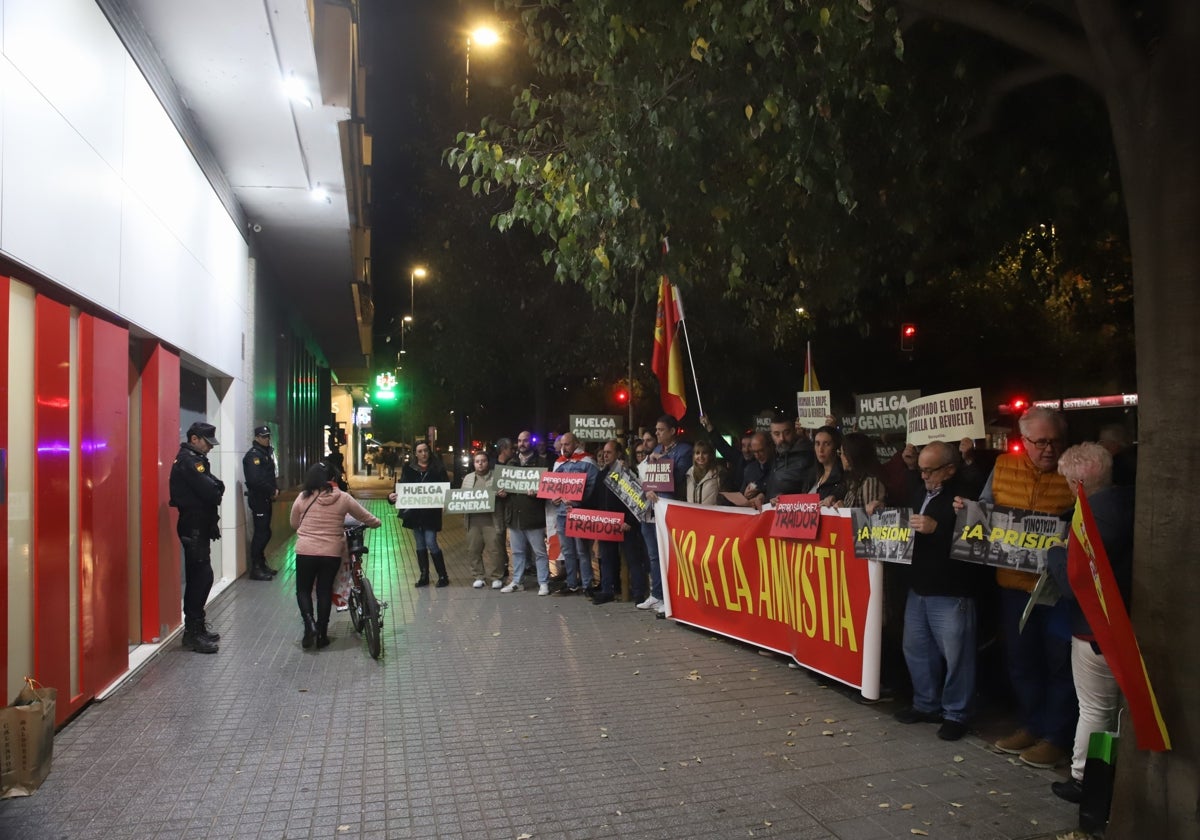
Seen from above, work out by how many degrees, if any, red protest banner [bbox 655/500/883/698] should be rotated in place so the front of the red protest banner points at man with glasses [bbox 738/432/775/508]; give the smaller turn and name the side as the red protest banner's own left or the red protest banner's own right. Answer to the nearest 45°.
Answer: approximately 135° to the red protest banner's own right

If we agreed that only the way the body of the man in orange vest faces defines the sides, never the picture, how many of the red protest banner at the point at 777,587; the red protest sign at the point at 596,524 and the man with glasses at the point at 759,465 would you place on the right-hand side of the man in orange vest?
3

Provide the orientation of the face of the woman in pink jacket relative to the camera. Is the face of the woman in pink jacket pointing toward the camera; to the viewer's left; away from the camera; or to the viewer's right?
away from the camera

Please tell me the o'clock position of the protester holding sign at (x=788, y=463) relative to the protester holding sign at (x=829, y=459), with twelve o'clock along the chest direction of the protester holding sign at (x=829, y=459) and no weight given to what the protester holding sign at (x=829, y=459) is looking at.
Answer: the protester holding sign at (x=788, y=463) is roughly at 4 o'clock from the protester holding sign at (x=829, y=459).

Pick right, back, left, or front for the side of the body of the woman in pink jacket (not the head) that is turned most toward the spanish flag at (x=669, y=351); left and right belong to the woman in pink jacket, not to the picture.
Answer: right

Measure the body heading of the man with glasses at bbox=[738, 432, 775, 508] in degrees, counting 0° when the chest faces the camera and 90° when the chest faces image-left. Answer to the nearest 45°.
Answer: approximately 45°

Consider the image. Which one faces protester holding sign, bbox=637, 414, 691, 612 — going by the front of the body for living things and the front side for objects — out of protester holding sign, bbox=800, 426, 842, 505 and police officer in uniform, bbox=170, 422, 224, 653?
the police officer in uniform

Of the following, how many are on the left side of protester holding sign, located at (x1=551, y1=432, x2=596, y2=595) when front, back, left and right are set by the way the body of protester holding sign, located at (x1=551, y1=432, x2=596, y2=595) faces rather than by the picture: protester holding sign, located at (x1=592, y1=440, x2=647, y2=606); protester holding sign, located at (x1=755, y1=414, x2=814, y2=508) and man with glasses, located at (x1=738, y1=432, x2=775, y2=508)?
3

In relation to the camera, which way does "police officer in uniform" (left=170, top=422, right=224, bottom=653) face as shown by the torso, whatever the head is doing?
to the viewer's right
